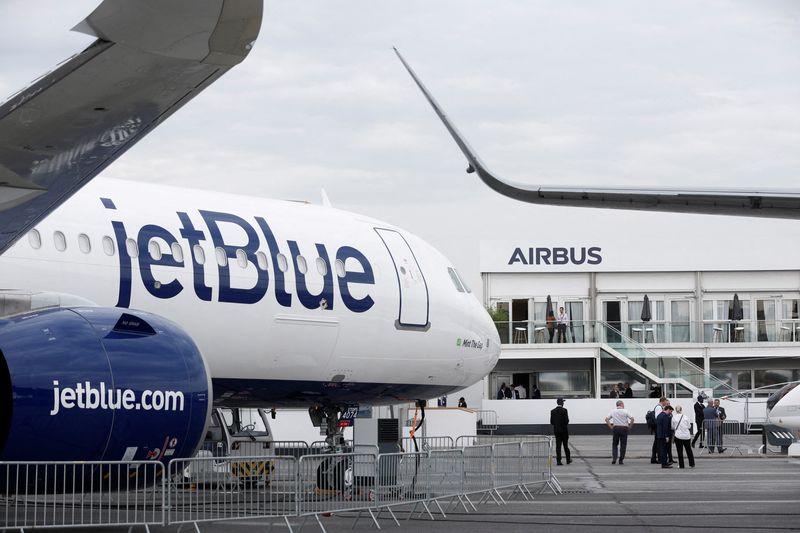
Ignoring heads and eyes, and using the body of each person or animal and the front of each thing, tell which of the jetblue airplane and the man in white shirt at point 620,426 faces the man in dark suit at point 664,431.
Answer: the jetblue airplane

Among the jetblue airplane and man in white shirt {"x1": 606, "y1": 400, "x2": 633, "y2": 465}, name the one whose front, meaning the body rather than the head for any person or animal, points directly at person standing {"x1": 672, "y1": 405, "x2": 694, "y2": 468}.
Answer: the jetblue airplane

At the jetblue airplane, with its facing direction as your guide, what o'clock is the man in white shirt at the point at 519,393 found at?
The man in white shirt is roughly at 11 o'clock from the jetblue airplane.

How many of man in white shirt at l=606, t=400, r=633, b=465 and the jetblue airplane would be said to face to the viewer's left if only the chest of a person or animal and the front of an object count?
0

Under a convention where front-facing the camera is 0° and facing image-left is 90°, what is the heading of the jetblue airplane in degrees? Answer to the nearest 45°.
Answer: approximately 225°

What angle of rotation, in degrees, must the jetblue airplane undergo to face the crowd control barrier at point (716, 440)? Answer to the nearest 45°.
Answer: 0° — it already faces it

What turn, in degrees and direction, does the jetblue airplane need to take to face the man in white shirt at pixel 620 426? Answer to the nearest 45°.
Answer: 0° — it already faces them
